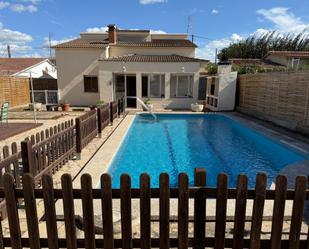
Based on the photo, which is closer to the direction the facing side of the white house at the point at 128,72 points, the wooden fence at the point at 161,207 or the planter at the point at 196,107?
the wooden fence

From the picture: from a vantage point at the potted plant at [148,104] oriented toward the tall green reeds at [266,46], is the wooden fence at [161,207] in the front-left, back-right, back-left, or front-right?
back-right

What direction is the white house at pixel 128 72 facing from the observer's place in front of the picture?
facing the viewer

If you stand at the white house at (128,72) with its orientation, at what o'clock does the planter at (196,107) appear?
The planter is roughly at 10 o'clock from the white house.

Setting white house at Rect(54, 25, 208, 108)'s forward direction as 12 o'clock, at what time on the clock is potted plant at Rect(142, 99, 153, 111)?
The potted plant is roughly at 11 o'clock from the white house.

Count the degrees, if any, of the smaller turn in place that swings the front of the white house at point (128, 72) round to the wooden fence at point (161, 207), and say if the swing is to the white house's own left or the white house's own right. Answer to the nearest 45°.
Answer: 0° — it already faces it

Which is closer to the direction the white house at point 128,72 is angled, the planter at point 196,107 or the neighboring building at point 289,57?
the planter

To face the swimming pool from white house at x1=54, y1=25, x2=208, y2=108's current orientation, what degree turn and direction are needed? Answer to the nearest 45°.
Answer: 0° — it already faces it

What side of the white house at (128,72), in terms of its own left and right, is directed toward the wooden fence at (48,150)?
front

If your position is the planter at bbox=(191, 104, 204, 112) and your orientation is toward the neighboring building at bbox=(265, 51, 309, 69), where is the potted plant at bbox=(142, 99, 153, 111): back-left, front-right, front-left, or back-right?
back-left

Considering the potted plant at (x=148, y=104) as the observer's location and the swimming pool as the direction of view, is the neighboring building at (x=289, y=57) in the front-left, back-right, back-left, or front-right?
back-left

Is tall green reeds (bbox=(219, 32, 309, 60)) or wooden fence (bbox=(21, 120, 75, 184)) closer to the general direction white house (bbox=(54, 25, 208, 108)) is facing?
the wooden fence

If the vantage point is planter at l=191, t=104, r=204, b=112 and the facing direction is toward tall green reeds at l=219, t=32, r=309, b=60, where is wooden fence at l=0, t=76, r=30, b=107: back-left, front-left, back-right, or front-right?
back-left

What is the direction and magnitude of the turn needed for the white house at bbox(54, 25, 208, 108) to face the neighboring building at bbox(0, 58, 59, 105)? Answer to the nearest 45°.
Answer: approximately 135° to its right

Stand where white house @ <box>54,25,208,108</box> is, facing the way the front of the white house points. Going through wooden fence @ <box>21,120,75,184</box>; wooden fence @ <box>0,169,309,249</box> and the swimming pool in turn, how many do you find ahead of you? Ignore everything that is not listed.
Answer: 3

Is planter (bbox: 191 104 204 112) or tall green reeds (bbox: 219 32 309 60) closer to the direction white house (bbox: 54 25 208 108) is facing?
the planter

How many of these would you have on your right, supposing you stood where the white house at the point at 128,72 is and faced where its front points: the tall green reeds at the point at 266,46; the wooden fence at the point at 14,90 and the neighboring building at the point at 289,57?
1

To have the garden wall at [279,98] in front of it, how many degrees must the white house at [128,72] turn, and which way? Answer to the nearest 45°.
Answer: approximately 45° to its left

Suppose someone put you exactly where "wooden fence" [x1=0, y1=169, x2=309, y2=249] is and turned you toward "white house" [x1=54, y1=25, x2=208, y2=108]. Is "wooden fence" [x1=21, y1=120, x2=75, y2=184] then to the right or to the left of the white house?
left

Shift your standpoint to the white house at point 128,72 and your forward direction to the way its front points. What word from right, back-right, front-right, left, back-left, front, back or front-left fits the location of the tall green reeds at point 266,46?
back-left
